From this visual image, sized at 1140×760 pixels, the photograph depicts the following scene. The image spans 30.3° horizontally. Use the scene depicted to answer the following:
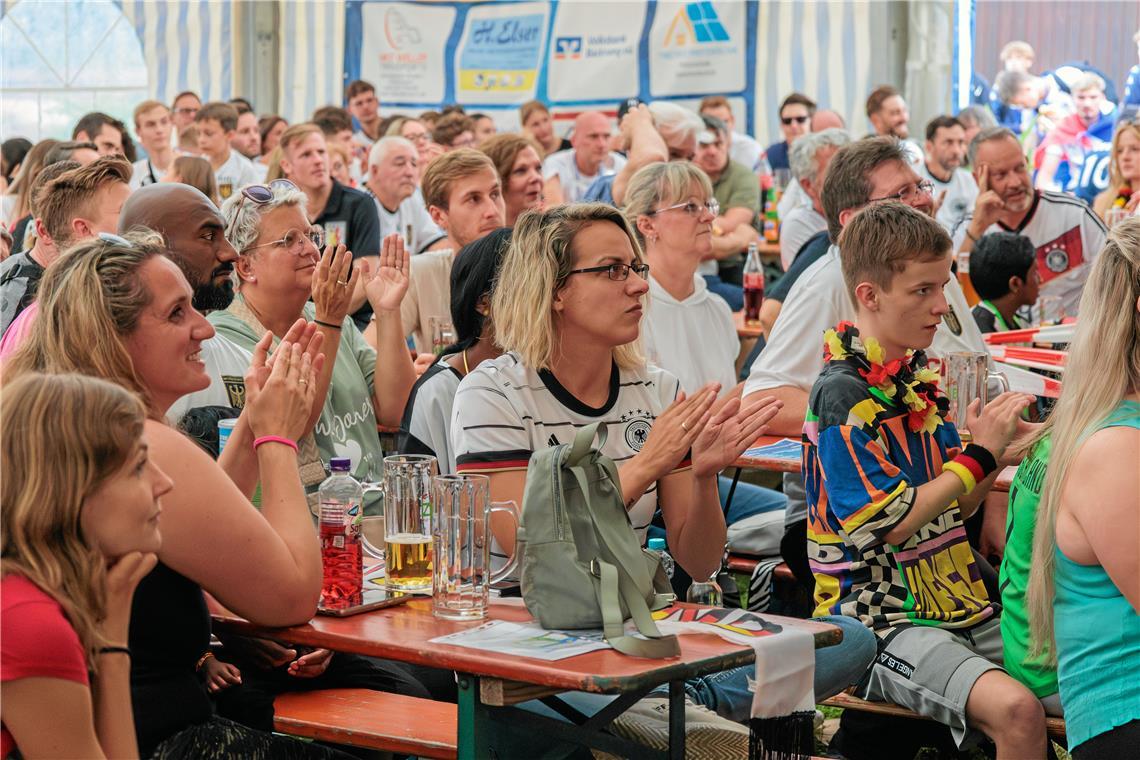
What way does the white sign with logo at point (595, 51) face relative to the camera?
toward the camera

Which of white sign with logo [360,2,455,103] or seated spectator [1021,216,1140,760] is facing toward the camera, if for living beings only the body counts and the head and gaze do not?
the white sign with logo

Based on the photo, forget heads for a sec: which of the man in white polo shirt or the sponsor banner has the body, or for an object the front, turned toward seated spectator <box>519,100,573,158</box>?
the sponsor banner

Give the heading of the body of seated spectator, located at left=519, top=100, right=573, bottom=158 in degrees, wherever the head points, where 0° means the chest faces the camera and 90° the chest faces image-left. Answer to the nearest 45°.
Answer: approximately 315°

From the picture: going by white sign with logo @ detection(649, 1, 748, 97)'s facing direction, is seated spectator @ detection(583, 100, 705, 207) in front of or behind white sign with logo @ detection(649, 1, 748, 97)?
in front

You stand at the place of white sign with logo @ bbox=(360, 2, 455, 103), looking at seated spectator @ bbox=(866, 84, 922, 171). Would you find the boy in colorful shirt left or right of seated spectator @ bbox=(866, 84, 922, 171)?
right

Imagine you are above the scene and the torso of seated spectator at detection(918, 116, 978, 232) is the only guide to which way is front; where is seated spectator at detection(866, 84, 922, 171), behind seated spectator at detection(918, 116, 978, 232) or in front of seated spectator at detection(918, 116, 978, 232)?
behind

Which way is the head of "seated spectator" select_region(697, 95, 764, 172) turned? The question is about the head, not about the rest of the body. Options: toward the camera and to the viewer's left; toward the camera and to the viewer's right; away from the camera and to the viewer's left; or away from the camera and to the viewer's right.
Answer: toward the camera and to the viewer's left

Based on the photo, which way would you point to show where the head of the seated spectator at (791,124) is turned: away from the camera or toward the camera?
toward the camera

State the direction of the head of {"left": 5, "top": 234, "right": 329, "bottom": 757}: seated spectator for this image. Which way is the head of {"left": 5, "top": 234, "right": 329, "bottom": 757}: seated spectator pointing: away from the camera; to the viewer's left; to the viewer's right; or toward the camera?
to the viewer's right

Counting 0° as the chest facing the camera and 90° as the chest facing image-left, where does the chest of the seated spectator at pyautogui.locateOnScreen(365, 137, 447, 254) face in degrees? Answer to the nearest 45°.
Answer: approximately 315°

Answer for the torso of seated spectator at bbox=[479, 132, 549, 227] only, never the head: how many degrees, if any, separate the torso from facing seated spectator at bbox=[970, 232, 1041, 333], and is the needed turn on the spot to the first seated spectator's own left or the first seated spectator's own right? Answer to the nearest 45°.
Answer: approximately 45° to the first seated spectator's own left
